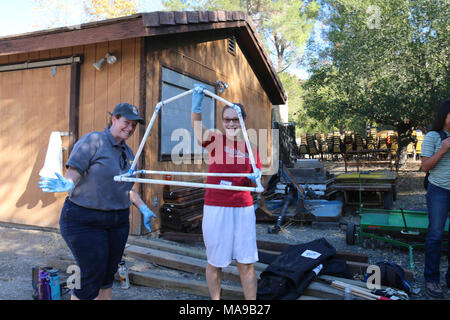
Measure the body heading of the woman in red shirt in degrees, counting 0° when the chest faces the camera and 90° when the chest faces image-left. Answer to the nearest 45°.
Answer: approximately 0°

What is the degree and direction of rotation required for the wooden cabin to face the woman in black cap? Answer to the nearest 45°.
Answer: approximately 45° to its left

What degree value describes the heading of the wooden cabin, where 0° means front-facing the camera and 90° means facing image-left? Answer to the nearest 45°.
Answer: approximately 45°

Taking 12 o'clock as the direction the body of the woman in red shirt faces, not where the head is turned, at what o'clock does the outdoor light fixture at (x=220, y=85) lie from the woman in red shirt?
The outdoor light fixture is roughly at 6 o'clock from the woman in red shirt.

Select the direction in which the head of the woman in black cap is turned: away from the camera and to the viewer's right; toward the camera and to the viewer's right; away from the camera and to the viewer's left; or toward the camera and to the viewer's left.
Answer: toward the camera and to the viewer's right

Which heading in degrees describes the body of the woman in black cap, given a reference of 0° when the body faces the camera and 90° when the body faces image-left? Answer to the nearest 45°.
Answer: approximately 315°

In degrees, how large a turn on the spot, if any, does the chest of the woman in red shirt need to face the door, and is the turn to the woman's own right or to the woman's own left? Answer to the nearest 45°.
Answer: approximately 135° to the woman's own right

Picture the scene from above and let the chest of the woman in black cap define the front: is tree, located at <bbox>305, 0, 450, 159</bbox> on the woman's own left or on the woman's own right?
on the woman's own left

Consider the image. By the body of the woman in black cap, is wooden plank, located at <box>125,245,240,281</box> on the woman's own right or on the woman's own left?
on the woman's own left
